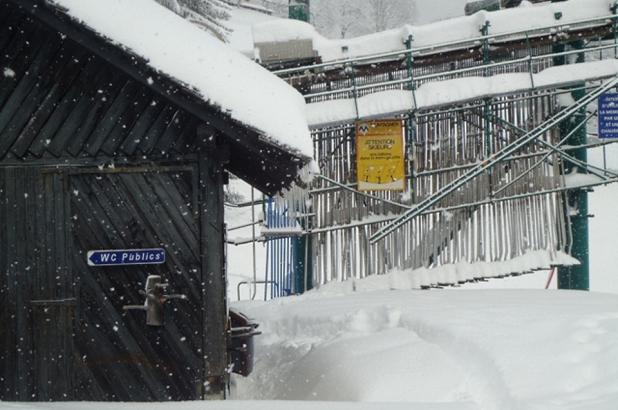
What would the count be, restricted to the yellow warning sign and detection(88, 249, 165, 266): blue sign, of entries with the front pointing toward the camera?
2

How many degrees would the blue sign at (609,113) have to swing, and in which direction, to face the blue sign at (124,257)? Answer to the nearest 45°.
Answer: approximately 45° to its right

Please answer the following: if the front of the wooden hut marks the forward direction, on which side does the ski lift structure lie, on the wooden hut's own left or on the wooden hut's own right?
on the wooden hut's own left

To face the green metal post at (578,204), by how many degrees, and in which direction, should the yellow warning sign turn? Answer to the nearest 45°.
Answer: approximately 90° to its left

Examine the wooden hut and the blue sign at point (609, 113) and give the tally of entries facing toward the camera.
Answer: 2

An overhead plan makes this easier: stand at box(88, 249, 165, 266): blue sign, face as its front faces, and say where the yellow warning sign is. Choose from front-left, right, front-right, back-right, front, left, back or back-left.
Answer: back-left

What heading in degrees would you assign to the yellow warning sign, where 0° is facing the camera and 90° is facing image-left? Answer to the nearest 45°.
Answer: approximately 0°
